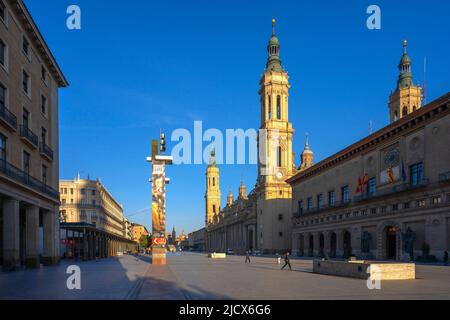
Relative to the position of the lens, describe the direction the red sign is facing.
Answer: facing the viewer
